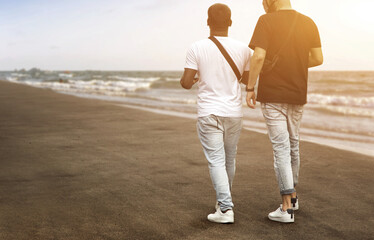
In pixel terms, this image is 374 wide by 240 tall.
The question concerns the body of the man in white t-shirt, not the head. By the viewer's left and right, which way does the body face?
facing away from the viewer

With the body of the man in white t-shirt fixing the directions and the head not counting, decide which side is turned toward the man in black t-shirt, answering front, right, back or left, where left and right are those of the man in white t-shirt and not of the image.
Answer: right

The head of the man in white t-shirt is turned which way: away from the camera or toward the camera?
away from the camera
